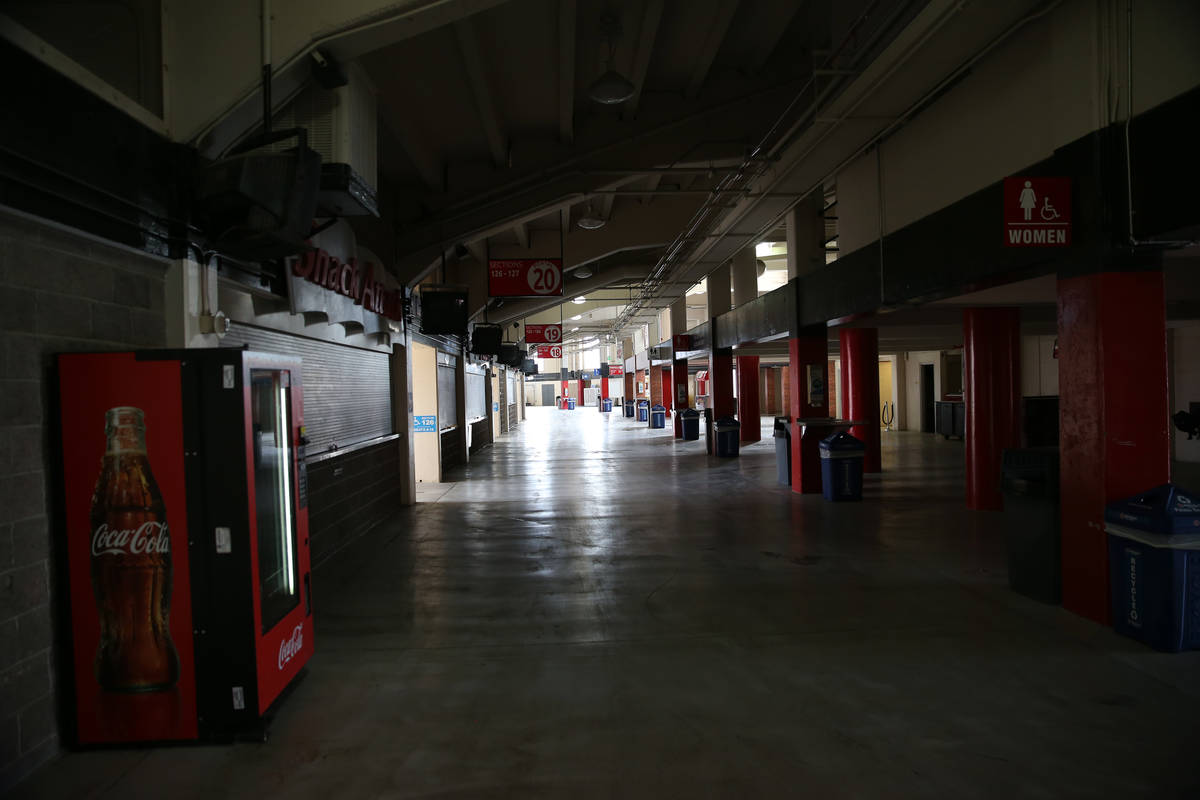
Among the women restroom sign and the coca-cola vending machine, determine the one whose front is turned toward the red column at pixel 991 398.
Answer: the coca-cola vending machine

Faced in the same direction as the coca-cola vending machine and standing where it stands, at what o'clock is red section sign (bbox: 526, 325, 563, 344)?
The red section sign is roughly at 10 o'clock from the coca-cola vending machine.

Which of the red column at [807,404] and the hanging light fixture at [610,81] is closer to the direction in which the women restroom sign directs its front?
the hanging light fixture

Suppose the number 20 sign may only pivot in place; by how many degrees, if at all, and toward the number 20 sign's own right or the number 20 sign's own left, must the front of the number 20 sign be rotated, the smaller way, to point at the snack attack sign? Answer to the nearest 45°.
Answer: approximately 45° to the number 20 sign's own right

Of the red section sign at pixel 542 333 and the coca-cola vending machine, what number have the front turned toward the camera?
1

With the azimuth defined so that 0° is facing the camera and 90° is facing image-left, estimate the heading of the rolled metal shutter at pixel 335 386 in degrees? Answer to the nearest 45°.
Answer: approximately 315°

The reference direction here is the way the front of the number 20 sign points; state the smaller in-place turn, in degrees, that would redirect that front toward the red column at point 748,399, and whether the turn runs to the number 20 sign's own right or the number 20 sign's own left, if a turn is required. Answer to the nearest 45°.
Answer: approximately 135° to the number 20 sign's own left
